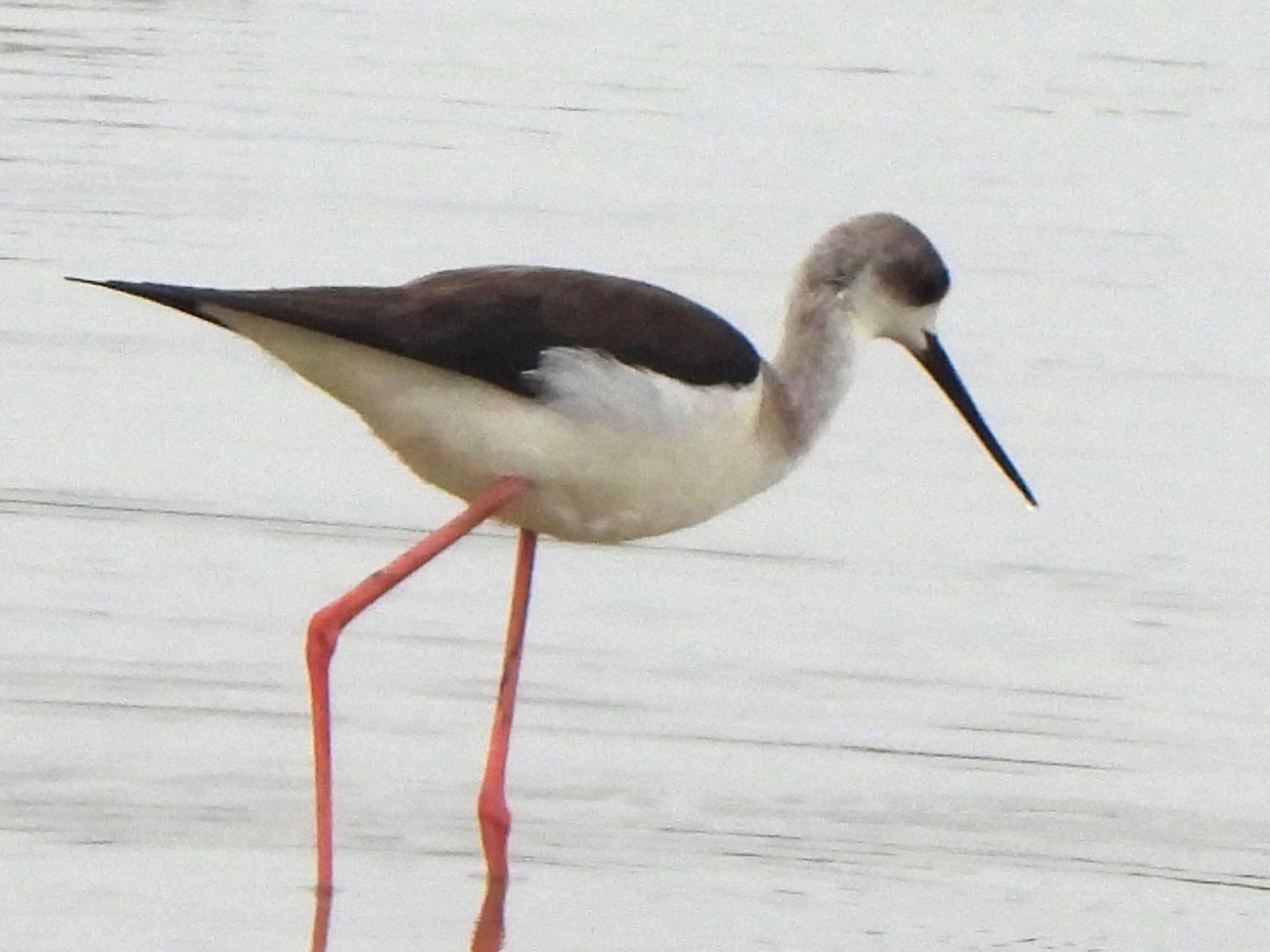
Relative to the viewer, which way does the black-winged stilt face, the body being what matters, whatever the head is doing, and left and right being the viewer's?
facing to the right of the viewer
